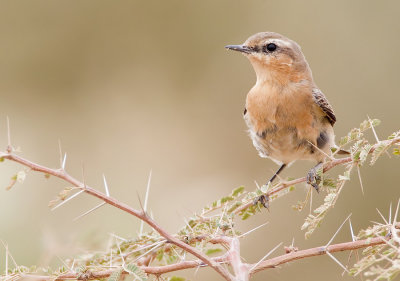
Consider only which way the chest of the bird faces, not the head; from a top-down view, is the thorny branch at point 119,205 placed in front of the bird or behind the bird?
in front

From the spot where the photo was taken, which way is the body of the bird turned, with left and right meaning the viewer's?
facing the viewer and to the left of the viewer
